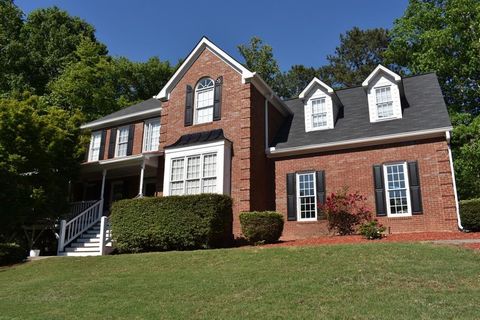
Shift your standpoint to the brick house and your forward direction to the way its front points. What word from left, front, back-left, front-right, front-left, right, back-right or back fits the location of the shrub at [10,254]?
front-right

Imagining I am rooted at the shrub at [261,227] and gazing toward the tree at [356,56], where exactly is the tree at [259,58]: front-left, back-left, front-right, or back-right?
front-left

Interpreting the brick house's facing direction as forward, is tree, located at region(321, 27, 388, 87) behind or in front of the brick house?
behind

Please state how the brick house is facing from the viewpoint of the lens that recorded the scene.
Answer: facing the viewer and to the left of the viewer

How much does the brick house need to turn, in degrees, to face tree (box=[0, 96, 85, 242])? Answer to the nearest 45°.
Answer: approximately 45° to its right

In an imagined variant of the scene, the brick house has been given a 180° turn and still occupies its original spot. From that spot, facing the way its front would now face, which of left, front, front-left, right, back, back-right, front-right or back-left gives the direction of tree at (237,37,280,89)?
front-left

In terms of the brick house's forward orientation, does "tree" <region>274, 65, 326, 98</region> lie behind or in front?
behind
